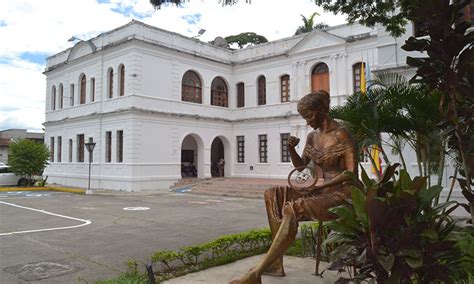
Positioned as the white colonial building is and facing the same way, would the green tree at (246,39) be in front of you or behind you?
behind

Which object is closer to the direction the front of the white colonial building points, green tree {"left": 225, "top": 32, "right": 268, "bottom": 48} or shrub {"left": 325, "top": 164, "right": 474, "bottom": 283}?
the shrub

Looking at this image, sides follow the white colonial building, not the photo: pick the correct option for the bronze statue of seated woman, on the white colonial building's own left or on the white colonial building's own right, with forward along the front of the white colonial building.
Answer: on the white colonial building's own left

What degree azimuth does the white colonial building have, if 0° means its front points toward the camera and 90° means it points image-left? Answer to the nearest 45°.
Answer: approximately 45°

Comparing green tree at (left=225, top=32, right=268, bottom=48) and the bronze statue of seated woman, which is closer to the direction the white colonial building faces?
the bronze statue of seated woman

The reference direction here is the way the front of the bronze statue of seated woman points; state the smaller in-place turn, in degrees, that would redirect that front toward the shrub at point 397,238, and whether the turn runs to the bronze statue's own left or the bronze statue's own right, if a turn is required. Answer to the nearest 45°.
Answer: approximately 90° to the bronze statue's own left

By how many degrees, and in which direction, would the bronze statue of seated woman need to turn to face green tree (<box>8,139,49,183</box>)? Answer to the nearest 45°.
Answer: approximately 90° to its right

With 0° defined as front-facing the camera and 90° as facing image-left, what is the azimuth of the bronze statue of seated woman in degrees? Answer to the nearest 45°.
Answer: approximately 45°

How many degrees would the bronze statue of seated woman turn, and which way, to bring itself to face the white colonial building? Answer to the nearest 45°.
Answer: approximately 135° to its right
